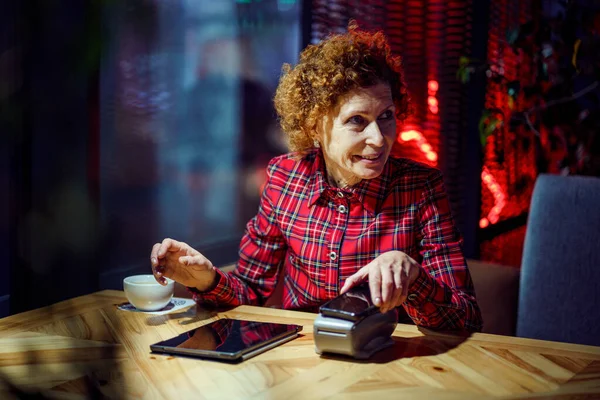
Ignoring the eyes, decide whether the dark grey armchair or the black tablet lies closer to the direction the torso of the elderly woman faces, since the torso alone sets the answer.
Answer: the black tablet

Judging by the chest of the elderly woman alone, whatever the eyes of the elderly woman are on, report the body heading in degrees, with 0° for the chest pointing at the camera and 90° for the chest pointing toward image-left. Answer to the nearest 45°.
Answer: approximately 0°

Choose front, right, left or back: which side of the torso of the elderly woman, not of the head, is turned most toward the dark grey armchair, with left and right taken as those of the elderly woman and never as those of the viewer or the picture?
left

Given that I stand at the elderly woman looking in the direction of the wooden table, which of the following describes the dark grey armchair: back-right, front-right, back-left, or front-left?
back-left

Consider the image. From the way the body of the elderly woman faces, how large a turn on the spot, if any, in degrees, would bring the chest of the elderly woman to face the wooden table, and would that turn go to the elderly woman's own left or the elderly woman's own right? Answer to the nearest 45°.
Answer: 0° — they already face it
